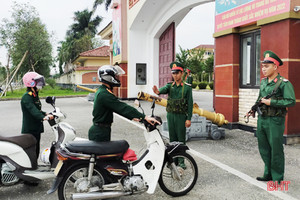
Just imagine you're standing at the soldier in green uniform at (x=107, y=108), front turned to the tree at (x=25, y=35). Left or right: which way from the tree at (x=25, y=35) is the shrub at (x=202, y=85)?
right

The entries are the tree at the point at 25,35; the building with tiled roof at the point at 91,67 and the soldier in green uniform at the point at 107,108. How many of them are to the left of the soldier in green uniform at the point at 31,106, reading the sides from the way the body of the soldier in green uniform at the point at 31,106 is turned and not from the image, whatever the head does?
2

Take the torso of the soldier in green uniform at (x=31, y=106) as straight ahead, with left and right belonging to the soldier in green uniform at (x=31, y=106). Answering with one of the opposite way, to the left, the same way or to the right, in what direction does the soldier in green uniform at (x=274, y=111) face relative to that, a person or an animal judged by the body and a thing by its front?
the opposite way

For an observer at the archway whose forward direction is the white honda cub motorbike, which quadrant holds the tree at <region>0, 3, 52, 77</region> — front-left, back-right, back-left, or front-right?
back-right

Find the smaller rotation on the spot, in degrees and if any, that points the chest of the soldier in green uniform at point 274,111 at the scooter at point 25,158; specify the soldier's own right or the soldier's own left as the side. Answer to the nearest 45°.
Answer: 0° — they already face it

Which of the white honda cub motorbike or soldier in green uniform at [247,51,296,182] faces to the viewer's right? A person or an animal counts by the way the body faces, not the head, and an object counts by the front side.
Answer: the white honda cub motorbike

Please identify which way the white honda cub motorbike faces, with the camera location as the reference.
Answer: facing to the right of the viewer

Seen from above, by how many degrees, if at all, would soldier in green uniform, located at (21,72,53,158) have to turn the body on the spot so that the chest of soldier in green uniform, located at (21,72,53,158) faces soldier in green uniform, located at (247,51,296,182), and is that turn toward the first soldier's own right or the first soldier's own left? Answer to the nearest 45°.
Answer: approximately 45° to the first soldier's own right

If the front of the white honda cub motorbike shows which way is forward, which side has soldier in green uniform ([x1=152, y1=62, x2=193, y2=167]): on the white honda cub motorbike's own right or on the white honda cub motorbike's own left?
on the white honda cub motorbike's own left

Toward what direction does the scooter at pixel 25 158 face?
to the viewer's right

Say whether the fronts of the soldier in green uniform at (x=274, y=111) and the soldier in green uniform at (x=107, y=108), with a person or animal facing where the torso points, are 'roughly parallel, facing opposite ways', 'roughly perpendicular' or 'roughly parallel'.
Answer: roughly parallel, facing opposite ways

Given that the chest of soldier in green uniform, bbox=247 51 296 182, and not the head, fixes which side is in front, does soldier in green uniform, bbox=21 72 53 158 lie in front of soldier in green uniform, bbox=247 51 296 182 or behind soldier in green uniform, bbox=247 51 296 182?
in front
